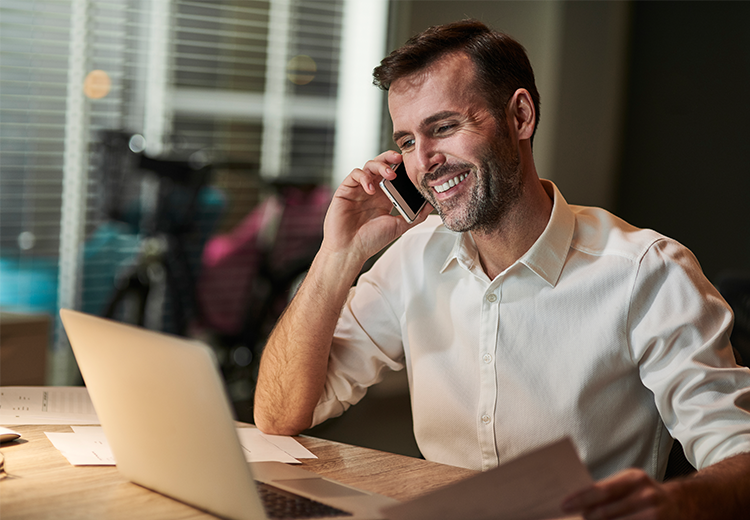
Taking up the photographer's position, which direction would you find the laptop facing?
facing away from the viewer and to the right of the viewer

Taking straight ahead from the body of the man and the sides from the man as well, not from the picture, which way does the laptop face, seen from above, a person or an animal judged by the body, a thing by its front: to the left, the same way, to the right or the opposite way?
the opposite way

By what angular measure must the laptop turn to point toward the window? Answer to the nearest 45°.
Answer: approximately 45° to its left

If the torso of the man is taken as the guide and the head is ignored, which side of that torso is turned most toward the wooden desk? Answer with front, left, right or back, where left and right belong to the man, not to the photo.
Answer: front

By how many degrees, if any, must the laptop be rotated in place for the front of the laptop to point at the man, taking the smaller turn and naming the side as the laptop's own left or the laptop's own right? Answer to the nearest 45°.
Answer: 0° — it already faces them

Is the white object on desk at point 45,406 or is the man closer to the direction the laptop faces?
the man

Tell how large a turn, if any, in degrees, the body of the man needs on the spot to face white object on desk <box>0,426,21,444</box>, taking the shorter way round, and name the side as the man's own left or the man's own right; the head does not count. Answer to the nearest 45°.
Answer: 0° — they already face it

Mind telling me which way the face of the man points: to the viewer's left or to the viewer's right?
to the viewer's left

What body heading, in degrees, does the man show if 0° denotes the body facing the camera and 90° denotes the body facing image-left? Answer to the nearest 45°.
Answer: approximately 45°

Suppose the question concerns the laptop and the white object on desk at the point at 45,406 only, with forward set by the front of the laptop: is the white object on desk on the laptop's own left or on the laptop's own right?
on the laptop's own left

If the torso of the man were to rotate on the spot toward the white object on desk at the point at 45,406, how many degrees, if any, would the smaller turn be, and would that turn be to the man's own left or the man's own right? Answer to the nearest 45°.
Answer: approximately 45° to the man's own right
